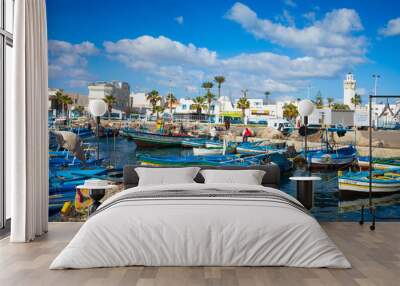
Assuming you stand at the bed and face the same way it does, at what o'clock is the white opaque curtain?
The white opaque curtain is roughly at 4 o'clock from the bed.

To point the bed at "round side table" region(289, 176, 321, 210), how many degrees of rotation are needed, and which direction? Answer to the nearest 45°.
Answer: approximately 135° to its left

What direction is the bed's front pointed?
toward the camera
